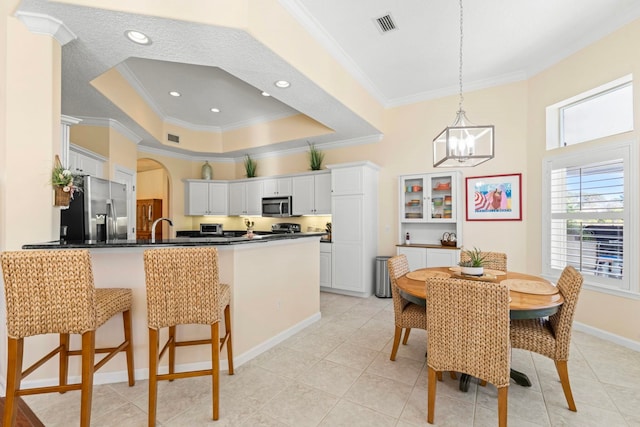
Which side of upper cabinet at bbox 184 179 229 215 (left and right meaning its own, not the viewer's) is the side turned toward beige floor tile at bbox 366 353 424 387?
front

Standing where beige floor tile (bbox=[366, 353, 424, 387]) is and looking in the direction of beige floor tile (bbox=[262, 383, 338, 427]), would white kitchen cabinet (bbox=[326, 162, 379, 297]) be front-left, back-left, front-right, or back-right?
back-right

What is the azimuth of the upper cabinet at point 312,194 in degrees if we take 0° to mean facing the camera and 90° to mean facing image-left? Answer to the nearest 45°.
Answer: approximately 45°

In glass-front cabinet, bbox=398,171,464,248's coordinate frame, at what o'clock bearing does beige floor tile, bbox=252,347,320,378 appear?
The beige floor tile is roughly at 1 o'clock from the glass-front cabinet.

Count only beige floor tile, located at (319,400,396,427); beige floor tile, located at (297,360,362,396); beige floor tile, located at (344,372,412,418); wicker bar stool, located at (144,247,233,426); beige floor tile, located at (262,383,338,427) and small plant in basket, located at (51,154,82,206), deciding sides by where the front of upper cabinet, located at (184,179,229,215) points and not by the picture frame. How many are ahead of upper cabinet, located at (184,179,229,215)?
6

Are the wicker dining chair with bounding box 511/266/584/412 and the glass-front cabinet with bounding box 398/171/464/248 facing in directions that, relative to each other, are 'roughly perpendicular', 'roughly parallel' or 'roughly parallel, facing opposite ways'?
roughly perpendicular

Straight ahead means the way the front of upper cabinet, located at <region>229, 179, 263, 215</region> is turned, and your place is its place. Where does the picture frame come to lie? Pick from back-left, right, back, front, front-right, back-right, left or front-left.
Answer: front-left

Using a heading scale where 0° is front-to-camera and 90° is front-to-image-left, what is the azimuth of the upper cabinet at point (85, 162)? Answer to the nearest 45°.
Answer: approximately 315°

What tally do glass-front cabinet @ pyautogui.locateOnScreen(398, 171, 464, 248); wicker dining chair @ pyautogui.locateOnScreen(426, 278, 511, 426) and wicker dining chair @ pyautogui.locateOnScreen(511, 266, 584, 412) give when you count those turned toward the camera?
1

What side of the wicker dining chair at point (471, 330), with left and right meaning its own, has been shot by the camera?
back

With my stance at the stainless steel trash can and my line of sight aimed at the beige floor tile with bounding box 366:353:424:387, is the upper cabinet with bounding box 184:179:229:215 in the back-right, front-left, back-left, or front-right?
back-right

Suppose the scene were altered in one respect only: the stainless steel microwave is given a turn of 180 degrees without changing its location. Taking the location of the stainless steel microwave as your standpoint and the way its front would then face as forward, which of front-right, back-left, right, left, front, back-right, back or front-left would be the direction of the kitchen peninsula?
back-right

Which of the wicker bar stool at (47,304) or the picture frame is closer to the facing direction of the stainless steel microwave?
the wicker bar stool

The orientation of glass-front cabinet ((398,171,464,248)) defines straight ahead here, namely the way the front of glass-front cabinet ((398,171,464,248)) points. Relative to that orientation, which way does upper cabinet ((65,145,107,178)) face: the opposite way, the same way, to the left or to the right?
to the left

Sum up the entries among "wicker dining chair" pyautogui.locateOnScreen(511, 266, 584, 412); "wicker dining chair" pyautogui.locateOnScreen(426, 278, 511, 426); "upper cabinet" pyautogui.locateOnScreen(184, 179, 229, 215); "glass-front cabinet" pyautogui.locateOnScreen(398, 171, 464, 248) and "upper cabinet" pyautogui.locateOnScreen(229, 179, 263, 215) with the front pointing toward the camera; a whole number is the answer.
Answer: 3
